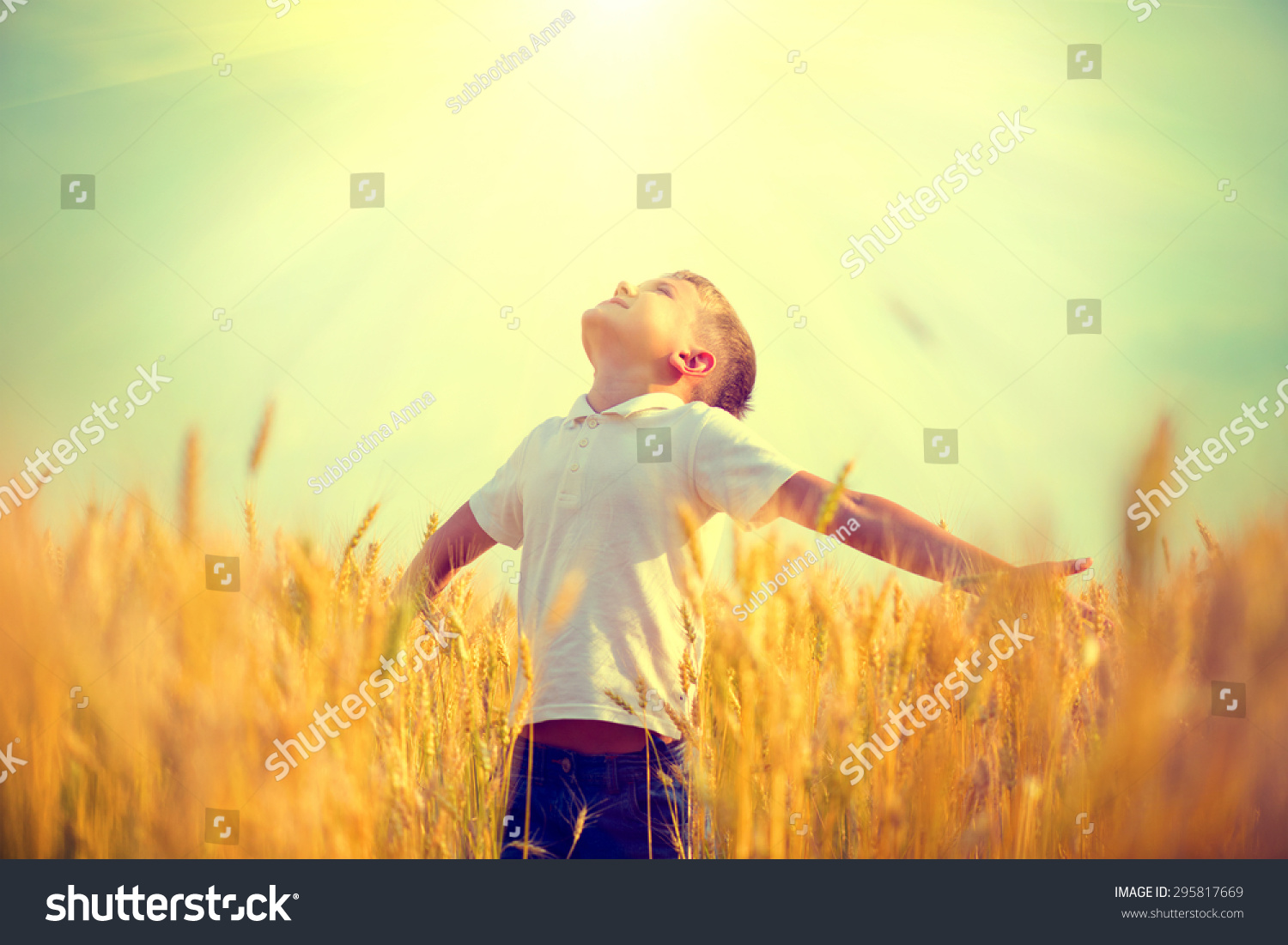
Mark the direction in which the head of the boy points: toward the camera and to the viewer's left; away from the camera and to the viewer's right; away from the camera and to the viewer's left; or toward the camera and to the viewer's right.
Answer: toward the camera and to the viewer's left

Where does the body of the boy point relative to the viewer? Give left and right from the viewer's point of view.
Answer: facing the viewer and to the left of the viewer
